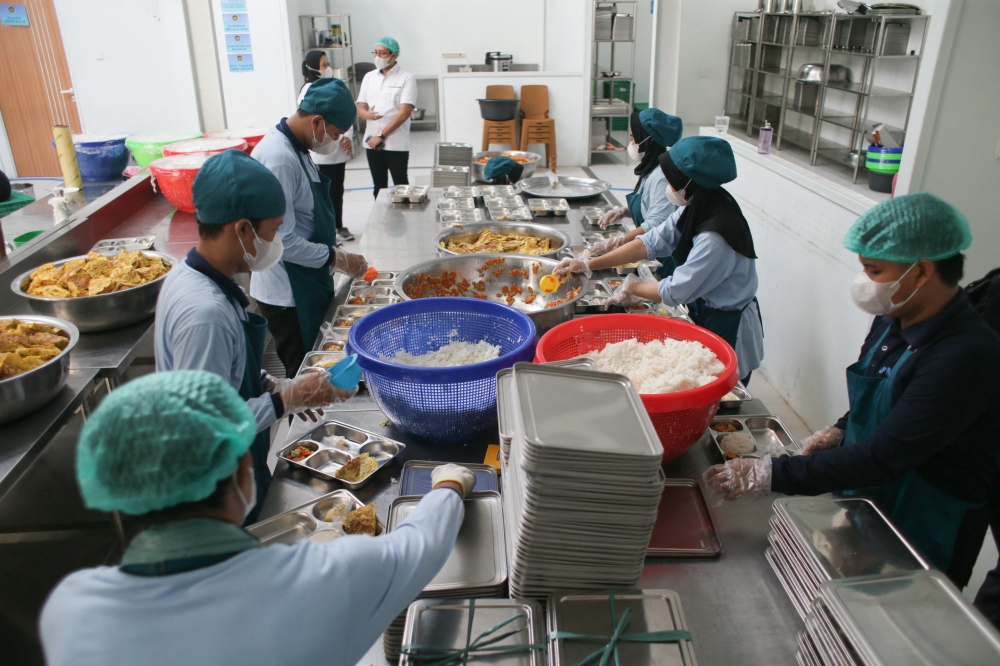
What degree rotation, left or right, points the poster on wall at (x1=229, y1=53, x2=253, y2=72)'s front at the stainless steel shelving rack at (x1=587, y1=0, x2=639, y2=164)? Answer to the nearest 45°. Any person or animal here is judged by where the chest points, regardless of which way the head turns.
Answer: approximately 90° to its left

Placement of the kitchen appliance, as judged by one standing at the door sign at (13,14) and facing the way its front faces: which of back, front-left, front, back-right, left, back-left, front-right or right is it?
left

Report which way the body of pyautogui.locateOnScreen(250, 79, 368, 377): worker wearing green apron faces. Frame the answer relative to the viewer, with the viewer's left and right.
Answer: facing to the right of the viewer

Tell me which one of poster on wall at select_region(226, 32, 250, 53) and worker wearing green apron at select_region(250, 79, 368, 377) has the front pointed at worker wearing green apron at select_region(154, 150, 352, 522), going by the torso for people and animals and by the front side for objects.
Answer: the poster on wall

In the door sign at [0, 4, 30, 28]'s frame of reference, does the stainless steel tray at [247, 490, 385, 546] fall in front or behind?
in front

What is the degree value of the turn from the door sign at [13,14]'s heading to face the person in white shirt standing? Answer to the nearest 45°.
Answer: approximately 45° to its left

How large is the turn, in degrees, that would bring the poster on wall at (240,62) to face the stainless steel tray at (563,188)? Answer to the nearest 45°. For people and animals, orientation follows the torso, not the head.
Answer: approximately 45° to its left

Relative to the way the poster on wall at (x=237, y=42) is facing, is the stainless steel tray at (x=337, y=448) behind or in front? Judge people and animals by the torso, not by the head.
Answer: in front

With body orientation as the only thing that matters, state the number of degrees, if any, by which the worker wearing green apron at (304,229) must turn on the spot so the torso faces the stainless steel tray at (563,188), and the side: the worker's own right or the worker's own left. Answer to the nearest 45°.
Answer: approximately 45° to the worker's own left

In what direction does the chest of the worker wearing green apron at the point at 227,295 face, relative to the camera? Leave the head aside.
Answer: to the viewer's right

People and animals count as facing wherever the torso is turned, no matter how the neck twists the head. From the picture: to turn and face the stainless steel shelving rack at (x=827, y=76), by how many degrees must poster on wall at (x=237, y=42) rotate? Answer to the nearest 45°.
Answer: approximately 45° to its left

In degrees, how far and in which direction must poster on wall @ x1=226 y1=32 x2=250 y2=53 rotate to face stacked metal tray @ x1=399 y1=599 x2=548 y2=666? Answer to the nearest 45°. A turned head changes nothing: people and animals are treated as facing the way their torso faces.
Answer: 0° — it already faces it

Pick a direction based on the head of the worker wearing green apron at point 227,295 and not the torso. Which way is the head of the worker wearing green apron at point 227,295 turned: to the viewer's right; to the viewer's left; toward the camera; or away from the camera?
to the viewer's right
